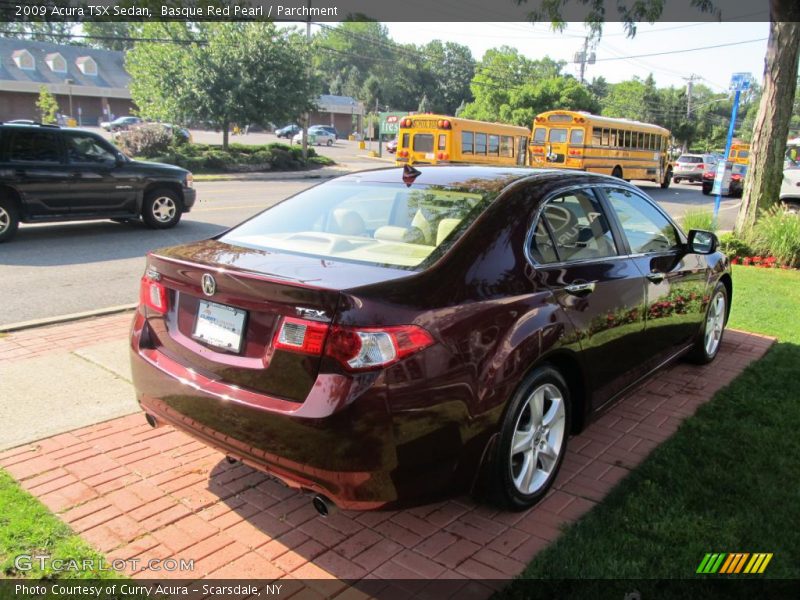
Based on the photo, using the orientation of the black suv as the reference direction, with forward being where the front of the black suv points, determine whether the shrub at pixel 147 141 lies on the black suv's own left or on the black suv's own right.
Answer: on the black suv's own left

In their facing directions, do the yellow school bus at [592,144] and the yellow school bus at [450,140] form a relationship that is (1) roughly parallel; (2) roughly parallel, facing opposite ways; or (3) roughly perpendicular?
roughly parallel

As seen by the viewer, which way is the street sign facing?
toward the camera

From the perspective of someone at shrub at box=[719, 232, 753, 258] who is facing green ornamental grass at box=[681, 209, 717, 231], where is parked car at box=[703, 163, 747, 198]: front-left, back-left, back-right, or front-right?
front-right

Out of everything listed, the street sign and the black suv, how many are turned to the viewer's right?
1

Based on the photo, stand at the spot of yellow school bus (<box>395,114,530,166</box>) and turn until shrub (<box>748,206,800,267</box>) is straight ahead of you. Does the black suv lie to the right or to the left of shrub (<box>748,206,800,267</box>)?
right

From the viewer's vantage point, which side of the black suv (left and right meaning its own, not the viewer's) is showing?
right

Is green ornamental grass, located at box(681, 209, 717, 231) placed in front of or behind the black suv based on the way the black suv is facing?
in front

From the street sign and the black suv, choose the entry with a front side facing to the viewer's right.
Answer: the black suv
